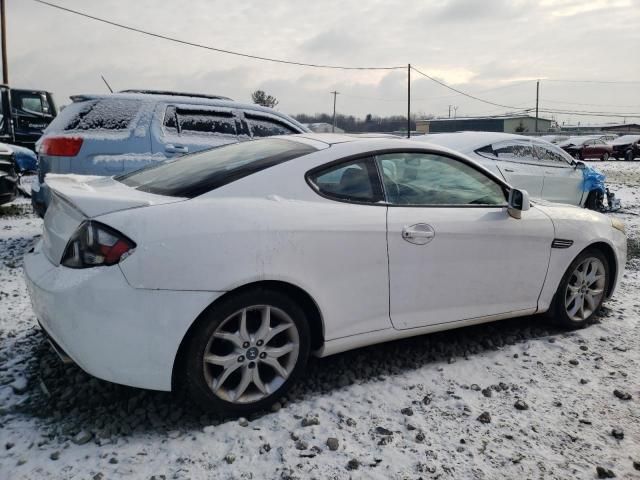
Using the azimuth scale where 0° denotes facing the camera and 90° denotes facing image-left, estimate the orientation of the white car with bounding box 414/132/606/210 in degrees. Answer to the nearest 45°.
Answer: approximately 270°

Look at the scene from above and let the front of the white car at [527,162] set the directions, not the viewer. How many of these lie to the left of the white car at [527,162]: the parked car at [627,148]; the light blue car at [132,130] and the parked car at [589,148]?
2

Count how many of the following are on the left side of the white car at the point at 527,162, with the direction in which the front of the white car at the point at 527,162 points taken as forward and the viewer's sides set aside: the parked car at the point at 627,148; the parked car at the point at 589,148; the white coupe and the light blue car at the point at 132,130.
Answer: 2

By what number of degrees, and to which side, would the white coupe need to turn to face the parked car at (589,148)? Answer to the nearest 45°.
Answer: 0° — it already faces it

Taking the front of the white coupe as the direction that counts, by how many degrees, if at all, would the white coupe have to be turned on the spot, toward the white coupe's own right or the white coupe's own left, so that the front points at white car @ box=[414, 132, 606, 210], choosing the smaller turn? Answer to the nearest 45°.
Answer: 0° — it already faces it

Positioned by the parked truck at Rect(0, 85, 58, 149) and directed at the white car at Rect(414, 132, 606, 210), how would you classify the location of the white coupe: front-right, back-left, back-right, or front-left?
front-right

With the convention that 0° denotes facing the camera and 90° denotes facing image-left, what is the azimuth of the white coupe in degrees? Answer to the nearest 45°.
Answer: approximately 225°

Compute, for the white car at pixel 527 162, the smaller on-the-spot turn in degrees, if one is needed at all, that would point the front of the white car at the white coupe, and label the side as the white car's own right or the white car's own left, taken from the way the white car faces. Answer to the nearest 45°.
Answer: approximately 90° to the white car's own right

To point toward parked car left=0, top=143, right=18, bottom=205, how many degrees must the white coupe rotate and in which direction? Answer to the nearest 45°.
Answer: approximately 90° to its left

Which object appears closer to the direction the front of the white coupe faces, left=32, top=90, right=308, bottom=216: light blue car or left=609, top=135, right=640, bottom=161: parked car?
the parked car

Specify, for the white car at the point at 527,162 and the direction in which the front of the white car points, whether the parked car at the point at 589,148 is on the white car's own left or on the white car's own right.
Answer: on the white car's own left

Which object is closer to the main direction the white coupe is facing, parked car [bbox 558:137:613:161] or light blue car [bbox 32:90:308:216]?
the parked car

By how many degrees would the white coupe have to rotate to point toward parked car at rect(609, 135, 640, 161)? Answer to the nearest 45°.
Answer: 0° — it already faces it

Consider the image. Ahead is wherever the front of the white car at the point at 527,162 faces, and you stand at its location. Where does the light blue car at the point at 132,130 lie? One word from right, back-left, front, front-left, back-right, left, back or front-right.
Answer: back-right

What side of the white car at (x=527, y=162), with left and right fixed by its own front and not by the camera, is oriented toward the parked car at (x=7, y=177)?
back

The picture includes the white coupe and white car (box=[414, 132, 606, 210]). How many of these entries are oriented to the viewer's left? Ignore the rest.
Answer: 0

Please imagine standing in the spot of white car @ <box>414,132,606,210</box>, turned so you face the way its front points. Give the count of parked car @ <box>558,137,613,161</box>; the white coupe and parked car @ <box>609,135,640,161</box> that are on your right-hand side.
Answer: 1
